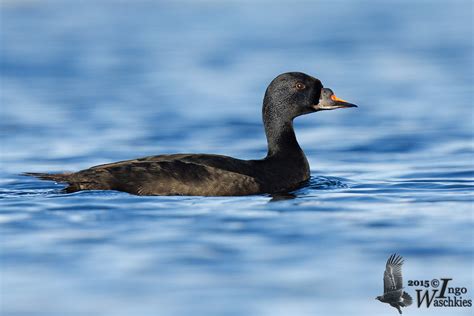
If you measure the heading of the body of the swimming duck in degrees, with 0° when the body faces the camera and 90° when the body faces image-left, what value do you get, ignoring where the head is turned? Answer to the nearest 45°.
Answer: approximately 270°
